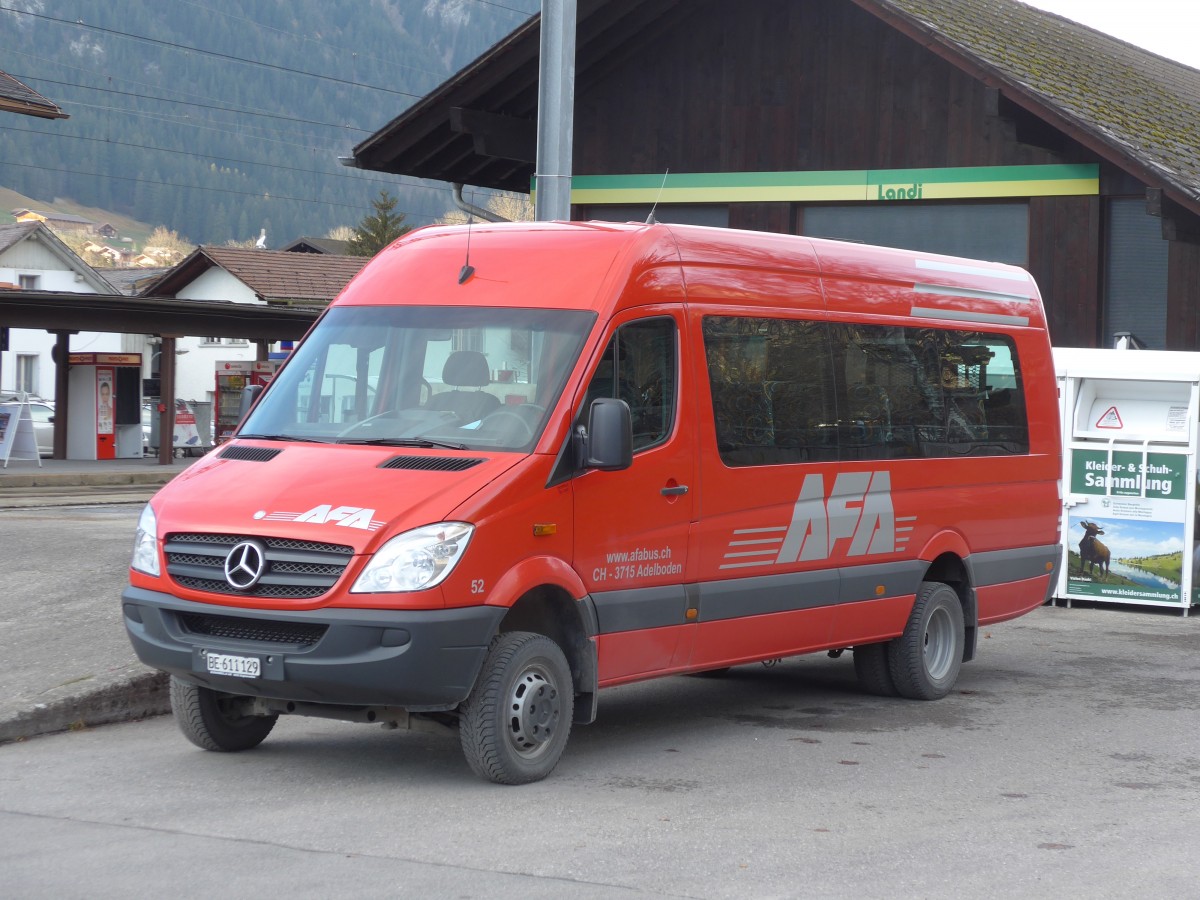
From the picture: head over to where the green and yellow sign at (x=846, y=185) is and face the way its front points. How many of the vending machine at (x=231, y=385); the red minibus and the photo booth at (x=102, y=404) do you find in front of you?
1

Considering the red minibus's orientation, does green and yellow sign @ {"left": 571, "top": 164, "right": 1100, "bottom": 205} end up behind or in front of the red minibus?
behind

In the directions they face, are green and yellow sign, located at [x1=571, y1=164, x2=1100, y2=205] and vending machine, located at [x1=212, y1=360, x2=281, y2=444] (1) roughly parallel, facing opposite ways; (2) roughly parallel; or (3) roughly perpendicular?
roughly parallel

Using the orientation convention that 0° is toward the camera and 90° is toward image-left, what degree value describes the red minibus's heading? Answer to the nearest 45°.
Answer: approximately 45°

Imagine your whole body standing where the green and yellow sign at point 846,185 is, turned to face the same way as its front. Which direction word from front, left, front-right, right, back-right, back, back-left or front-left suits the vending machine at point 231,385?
back-right

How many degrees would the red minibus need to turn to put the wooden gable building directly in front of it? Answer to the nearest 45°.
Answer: approximately 135° to its right

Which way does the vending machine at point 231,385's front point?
toward the camera

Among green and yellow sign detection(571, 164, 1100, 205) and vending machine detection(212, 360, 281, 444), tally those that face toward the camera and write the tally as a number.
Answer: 2

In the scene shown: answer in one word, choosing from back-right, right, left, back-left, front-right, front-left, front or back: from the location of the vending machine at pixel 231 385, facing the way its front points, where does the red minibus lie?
front
